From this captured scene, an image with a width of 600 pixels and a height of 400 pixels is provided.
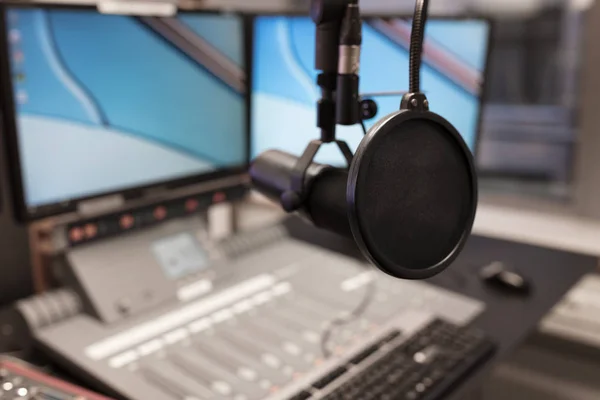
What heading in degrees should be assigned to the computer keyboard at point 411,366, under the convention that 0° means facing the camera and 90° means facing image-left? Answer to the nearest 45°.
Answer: approximately 315°

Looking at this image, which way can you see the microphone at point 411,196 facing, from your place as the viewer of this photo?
facing the viewer and to the right of the viewer

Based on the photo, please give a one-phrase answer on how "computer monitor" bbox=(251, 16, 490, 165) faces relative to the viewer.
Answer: facing the viewer
